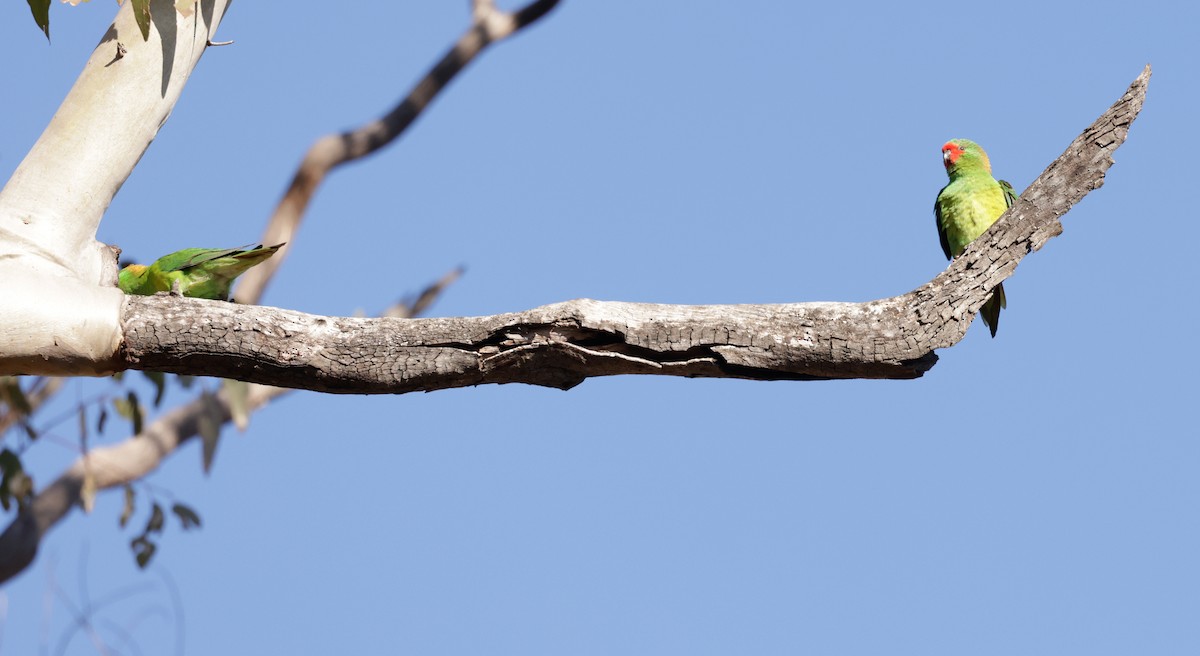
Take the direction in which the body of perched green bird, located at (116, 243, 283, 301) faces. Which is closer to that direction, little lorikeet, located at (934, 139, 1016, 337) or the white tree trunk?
the white tree trunk

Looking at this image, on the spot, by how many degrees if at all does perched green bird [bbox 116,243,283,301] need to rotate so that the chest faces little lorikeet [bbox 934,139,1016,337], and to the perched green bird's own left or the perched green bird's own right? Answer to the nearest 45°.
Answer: approximately 180°

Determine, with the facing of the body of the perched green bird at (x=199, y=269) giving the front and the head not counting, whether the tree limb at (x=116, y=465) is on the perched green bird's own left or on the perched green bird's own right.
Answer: on the perched green bird's own right

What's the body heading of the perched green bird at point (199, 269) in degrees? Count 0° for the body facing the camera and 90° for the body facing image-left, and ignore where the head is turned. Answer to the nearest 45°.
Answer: approximately 90°

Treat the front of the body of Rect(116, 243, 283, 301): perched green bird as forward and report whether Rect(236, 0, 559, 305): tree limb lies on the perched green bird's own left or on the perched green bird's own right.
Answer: on the perched green bird's own right
